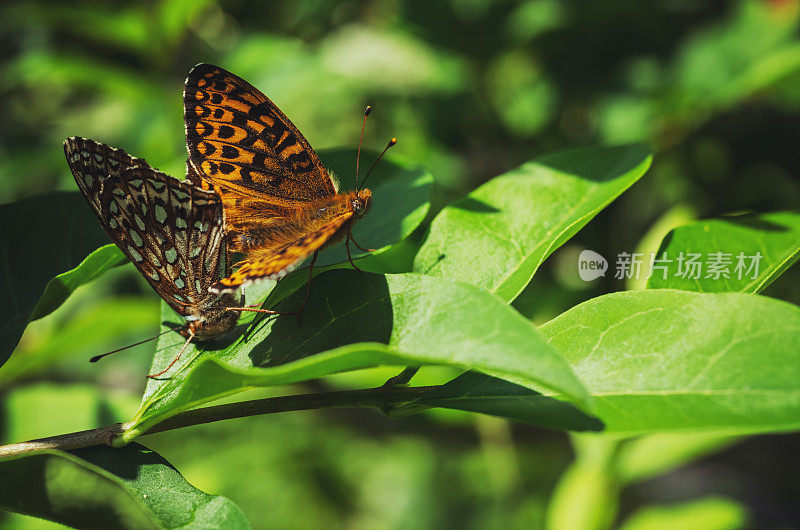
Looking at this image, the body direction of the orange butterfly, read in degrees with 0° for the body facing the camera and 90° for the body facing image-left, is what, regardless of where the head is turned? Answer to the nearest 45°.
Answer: approximately 270°

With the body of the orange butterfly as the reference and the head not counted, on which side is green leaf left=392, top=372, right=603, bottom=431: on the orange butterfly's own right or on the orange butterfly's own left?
on the orange butterfly's own right
